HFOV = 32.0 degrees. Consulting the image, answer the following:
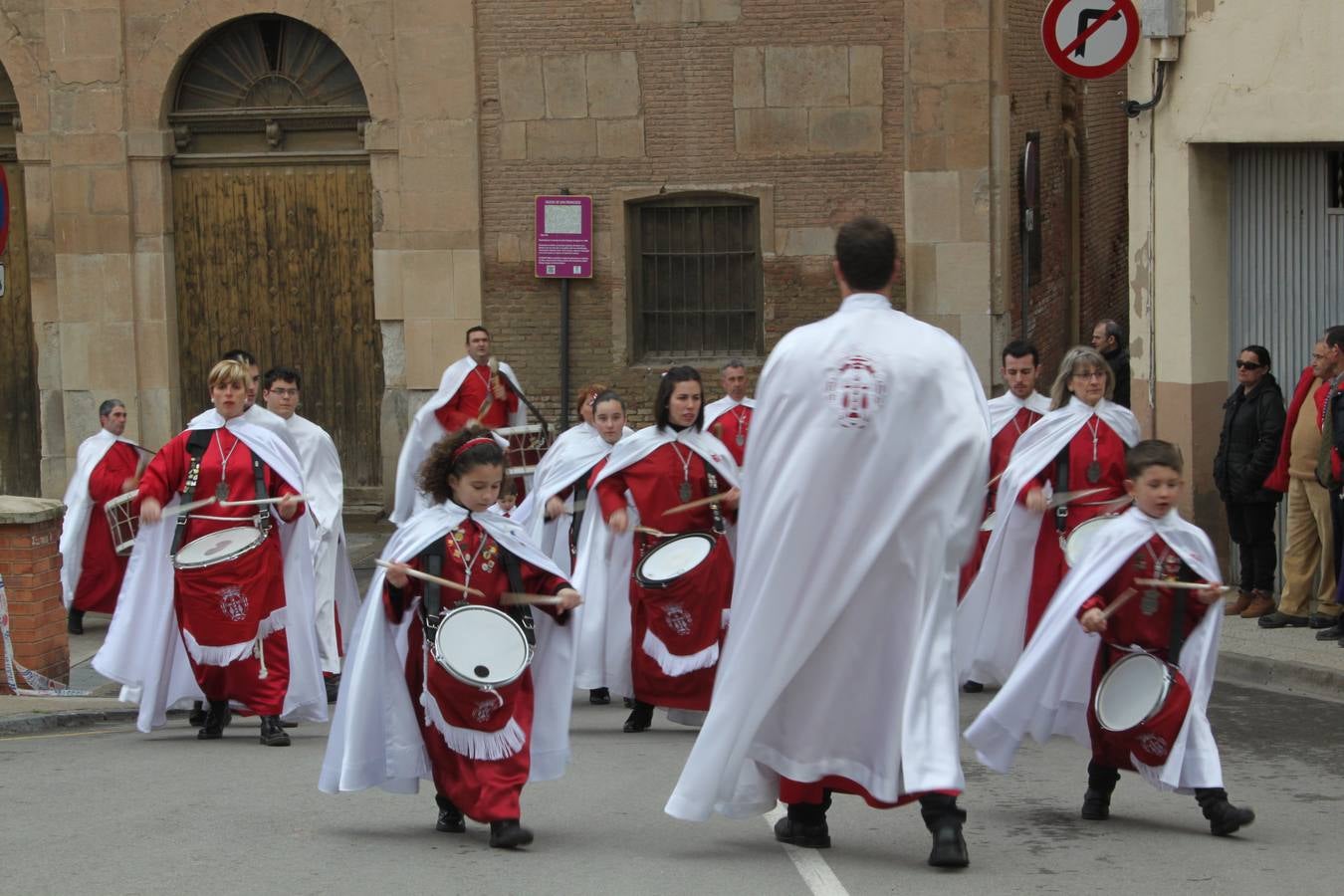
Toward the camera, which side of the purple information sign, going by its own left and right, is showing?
front

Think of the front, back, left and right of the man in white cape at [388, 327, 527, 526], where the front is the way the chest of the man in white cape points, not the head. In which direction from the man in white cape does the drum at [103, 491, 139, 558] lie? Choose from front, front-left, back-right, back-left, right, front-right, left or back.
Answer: right

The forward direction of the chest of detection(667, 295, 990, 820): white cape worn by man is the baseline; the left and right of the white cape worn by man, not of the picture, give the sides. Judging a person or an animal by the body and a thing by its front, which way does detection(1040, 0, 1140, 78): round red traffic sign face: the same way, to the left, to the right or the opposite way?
the opposite way

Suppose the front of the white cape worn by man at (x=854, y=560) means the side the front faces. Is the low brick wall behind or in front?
in front

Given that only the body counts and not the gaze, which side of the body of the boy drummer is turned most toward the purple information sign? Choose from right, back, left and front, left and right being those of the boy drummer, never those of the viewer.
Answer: back

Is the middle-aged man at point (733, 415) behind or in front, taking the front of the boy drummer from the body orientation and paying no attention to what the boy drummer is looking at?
behind

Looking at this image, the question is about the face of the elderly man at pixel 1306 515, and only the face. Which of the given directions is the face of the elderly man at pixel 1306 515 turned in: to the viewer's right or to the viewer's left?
to the viewer's left

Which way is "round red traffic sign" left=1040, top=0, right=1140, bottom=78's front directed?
toward the camera

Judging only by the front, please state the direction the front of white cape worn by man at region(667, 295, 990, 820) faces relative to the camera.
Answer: away from the camera

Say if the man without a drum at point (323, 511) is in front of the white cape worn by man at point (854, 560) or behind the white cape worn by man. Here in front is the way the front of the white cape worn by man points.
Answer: in front

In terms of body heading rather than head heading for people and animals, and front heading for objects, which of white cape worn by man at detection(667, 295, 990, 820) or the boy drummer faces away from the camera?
the white cape worn by man

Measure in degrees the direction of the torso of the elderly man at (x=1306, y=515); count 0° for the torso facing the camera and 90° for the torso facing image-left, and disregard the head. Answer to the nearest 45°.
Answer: approximately 45°
